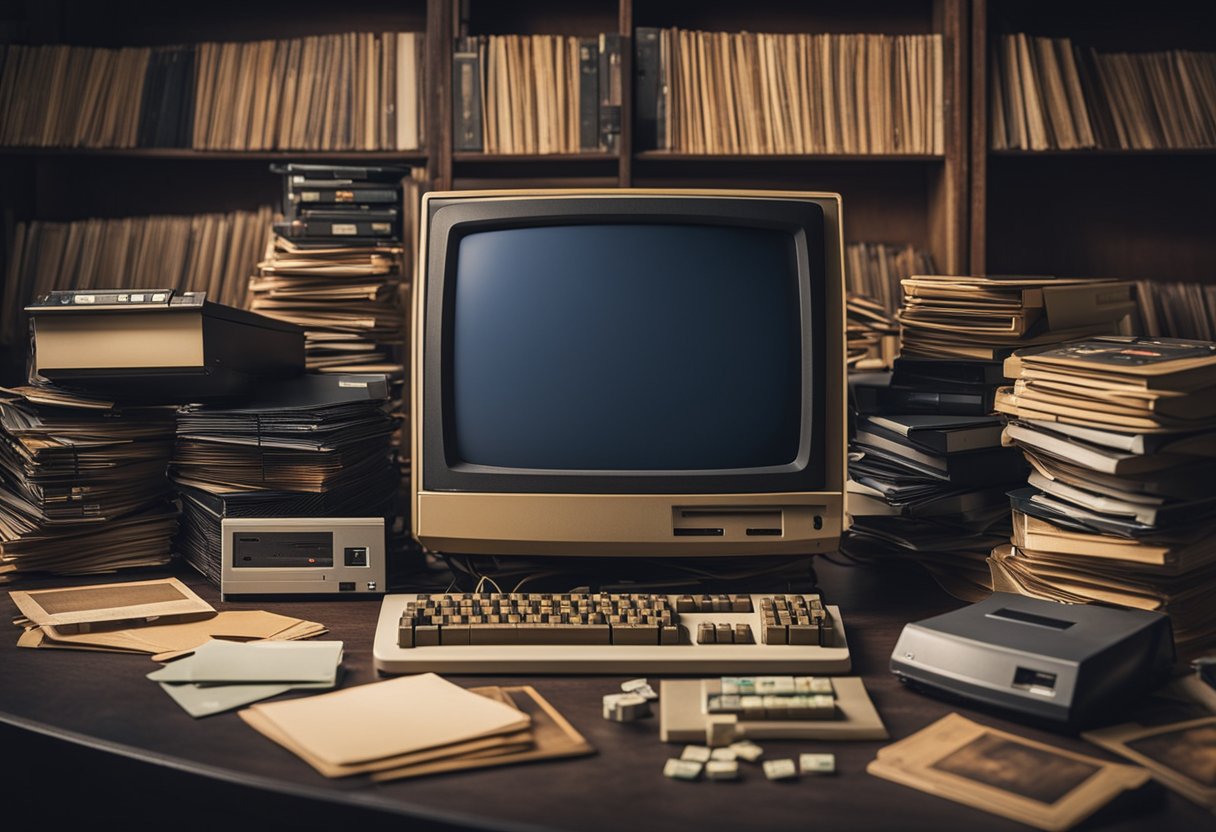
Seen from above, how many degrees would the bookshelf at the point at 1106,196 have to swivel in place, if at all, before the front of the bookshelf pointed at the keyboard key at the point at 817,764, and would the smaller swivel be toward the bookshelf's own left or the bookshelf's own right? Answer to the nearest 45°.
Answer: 0° — it already faces it

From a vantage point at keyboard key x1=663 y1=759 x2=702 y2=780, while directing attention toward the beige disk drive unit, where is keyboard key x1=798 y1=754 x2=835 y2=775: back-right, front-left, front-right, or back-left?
back-right

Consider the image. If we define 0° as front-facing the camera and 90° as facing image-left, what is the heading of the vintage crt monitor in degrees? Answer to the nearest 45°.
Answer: approximately 0°

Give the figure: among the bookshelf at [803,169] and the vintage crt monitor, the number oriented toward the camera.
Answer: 2

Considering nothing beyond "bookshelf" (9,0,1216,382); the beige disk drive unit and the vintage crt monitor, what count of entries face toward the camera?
3

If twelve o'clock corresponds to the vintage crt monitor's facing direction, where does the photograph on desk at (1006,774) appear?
The photograph on desk is roughly at 11 o'clock from the vintage crt monitor.

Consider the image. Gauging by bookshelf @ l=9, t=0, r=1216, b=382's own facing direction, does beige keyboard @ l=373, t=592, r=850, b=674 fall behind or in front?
in front

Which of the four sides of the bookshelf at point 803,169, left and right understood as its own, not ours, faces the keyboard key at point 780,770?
front
